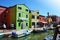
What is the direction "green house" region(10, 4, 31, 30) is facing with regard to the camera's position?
facing the viewer and to the right of the viewer

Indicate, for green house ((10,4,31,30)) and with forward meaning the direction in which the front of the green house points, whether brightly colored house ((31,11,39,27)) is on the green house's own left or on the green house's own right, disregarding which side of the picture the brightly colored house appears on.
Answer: on the green house's own left

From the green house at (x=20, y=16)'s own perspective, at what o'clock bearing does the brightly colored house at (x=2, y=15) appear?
The brightly colored house is roughly at 4 o'clock from the green house.

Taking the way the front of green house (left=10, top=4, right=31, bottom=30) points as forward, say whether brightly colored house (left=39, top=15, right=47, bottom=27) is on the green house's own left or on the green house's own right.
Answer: on the green house's own left
